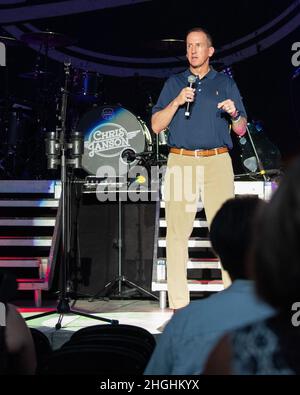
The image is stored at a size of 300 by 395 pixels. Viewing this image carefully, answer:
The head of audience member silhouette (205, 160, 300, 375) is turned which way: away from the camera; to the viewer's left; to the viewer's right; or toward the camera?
away from the camera

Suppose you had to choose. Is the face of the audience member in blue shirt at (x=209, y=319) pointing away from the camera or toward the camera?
away from the camera

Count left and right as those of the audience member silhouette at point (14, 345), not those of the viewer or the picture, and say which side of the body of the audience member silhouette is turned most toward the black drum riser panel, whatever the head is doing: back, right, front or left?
front

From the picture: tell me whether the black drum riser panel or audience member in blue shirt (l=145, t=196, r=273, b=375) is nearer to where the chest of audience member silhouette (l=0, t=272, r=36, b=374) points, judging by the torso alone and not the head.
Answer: the black drum riser panel

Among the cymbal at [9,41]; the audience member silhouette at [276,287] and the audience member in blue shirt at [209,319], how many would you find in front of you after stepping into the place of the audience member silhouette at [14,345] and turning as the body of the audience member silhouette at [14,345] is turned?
1

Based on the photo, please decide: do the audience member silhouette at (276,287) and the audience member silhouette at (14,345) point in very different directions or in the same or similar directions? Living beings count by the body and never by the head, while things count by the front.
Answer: same or similar directions

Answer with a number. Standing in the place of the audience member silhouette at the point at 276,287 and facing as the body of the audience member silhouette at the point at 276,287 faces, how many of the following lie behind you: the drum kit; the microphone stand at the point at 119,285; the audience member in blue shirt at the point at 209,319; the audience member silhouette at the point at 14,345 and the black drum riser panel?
0

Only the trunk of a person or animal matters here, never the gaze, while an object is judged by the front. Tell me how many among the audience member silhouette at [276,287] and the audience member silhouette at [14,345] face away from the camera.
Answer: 2

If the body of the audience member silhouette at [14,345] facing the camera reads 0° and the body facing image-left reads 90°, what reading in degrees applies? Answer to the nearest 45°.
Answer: approximately 180°

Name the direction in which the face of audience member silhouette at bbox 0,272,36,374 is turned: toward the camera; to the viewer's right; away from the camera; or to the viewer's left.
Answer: away from the camera

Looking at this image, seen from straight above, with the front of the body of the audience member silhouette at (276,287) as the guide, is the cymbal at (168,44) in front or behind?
in front

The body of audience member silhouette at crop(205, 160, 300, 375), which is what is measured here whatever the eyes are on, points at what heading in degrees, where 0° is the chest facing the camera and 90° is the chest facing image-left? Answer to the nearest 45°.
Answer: approximately 180°

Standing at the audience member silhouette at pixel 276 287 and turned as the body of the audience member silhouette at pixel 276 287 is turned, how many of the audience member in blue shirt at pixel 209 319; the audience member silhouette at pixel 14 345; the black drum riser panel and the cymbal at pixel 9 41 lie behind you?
0

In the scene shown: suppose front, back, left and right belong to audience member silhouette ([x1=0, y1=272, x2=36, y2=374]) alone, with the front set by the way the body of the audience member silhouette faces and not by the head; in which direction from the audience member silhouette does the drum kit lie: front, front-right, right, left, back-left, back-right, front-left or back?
front

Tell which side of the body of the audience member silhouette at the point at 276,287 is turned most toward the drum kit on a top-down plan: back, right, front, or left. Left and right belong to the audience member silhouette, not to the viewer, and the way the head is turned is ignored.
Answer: front
